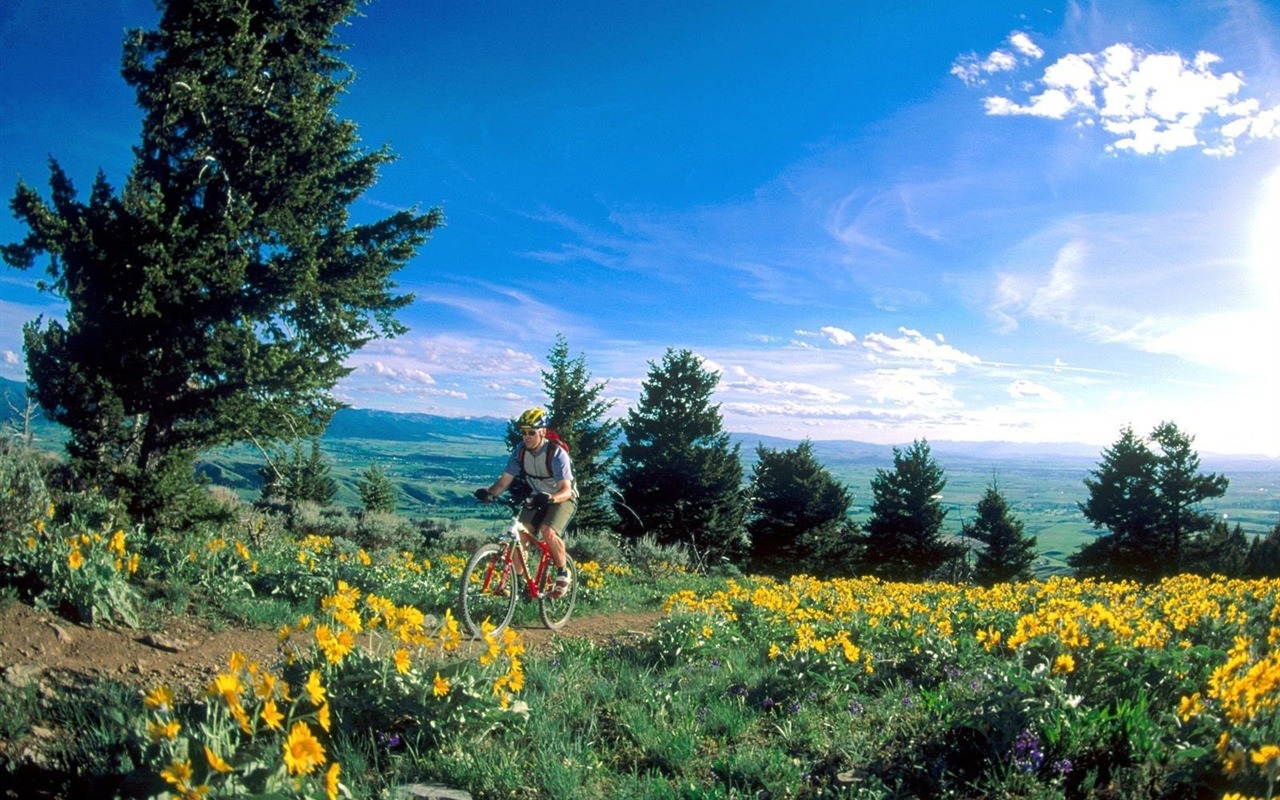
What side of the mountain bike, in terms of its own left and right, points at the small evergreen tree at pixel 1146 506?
back

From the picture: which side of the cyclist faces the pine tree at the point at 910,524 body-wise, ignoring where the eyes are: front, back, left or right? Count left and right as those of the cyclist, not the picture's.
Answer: back

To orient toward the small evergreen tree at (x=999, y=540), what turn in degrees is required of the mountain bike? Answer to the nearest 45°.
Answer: approximately 180°

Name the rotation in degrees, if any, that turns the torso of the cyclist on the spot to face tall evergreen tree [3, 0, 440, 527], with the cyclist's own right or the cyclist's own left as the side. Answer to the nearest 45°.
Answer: approximately 90° to the cyclist's own right

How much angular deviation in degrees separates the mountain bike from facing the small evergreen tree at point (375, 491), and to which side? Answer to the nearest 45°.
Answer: approximately 135° to its right

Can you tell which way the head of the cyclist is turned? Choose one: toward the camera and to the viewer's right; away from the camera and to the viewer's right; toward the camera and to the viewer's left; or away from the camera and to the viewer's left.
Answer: toward the camera and to the viewer's left

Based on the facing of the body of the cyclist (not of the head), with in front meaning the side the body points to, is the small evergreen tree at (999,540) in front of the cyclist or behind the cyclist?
behind

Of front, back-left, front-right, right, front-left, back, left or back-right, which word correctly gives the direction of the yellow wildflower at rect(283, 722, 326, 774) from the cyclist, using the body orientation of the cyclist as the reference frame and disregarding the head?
front-left

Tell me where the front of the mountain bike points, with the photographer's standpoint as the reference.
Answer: facing the viewer and to the left of the viewer

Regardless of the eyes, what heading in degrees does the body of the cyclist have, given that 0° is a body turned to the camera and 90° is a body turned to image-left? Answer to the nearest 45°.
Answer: approximately 45°

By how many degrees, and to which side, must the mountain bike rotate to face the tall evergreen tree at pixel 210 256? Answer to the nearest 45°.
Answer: approximately 90° to its right

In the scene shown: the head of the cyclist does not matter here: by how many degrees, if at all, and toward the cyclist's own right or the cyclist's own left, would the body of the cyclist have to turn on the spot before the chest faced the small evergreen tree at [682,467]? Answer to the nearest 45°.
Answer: approximately 135° to the cyclist's own right

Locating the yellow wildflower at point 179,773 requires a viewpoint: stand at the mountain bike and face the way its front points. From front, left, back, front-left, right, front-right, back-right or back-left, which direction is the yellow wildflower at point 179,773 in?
front-left

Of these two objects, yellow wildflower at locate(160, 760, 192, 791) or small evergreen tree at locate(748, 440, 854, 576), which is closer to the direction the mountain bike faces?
the yellow wildflower

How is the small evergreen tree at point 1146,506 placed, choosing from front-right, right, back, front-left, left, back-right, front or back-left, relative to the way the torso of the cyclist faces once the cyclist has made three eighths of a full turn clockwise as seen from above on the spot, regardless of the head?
front-right

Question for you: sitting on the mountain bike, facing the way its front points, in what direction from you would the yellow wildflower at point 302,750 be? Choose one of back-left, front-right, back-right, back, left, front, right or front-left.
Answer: front-left

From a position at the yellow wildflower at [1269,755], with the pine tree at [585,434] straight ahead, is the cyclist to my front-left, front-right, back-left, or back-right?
front-left

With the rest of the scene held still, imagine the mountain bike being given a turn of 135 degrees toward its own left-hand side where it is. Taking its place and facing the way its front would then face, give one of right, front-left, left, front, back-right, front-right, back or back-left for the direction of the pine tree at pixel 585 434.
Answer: left
